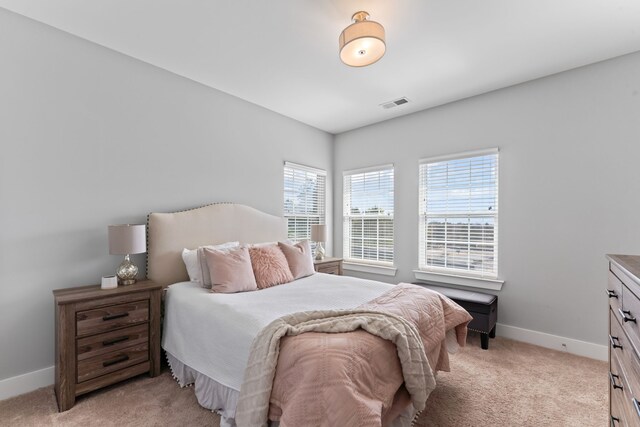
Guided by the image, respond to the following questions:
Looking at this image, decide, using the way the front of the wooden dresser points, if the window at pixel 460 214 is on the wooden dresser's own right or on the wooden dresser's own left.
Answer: on the wooden dresser's own right

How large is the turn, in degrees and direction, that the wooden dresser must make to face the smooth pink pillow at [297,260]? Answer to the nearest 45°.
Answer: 0° — it already faces it

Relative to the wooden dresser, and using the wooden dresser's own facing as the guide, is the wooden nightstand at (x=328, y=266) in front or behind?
in front

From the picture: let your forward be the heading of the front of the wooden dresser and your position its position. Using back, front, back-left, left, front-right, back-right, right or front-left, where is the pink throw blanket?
front-left

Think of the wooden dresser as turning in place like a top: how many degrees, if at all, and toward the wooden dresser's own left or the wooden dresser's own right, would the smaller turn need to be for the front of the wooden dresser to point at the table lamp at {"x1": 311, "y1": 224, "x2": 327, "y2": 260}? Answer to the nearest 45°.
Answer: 0° — it already faces it

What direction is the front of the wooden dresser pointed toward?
to the viewer's left

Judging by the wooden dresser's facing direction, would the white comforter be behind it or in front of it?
in front

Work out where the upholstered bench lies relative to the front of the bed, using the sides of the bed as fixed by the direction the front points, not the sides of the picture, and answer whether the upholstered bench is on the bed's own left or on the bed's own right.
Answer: on the bed's own left

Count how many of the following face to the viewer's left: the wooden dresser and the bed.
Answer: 1

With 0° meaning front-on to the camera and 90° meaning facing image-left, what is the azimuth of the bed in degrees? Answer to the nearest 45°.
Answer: approximately 315°

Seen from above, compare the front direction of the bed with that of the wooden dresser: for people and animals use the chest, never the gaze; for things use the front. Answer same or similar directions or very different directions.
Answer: very different directions
